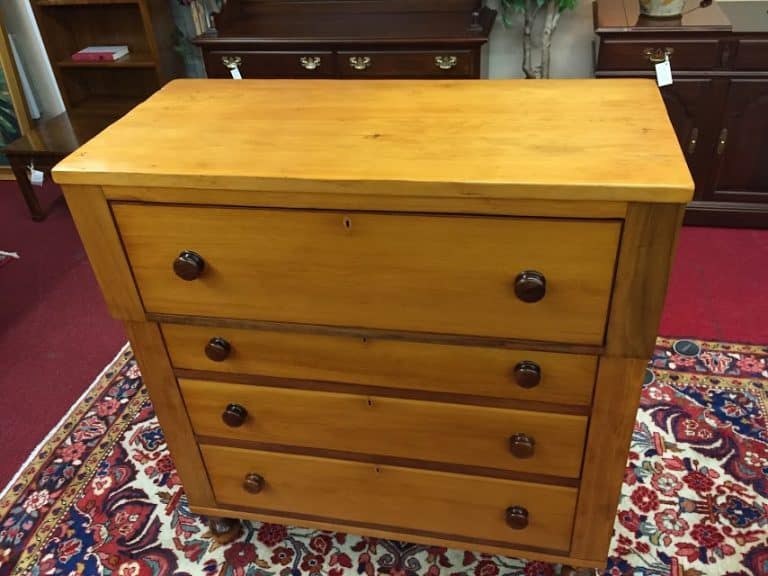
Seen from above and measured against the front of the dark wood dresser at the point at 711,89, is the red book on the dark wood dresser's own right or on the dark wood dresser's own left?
on the dark wood dresser's own right

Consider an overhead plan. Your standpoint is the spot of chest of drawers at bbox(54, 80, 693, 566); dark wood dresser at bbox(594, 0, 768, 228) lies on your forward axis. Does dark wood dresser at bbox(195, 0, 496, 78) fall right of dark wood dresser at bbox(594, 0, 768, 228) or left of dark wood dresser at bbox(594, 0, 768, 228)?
left

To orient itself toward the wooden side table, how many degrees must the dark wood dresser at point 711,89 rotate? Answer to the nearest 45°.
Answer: approximately 90° to its right

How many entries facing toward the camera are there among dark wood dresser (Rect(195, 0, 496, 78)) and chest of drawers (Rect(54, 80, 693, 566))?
2

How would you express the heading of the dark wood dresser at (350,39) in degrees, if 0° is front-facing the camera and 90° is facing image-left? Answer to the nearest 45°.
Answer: approximately 0°

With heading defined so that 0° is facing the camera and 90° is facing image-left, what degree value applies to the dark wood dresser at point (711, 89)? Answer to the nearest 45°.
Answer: approximately 0°

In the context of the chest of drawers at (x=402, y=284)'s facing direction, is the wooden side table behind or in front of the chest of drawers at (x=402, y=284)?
behind

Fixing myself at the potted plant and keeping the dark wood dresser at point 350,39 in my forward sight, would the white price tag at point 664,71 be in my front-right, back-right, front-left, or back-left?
back-left

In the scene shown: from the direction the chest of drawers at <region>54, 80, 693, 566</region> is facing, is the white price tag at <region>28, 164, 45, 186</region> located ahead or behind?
behind
